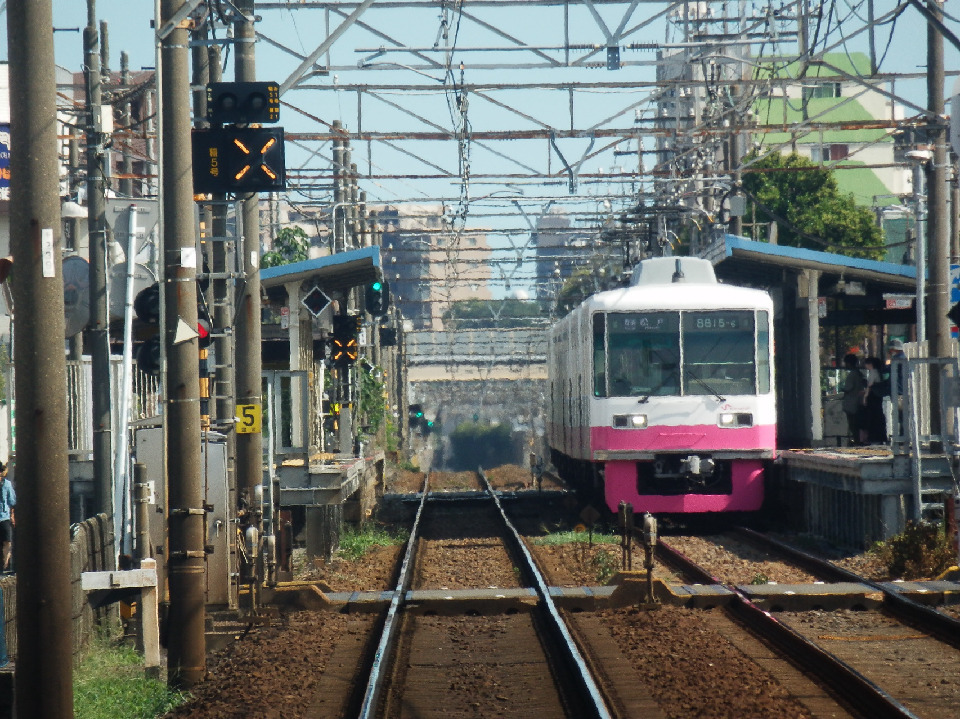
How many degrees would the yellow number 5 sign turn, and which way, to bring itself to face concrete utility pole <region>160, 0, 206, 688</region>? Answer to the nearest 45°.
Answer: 0° — it already faces it

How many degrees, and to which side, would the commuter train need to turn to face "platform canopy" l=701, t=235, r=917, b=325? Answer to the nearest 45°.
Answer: approximately 135° to its left

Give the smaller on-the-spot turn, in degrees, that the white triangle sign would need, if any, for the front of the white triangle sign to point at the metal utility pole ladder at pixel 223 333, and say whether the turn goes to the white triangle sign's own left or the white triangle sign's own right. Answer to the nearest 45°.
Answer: approximately 180°

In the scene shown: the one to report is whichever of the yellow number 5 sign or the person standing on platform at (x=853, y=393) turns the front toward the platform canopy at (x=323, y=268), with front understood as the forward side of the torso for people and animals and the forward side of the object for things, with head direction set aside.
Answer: the person standing on platform
